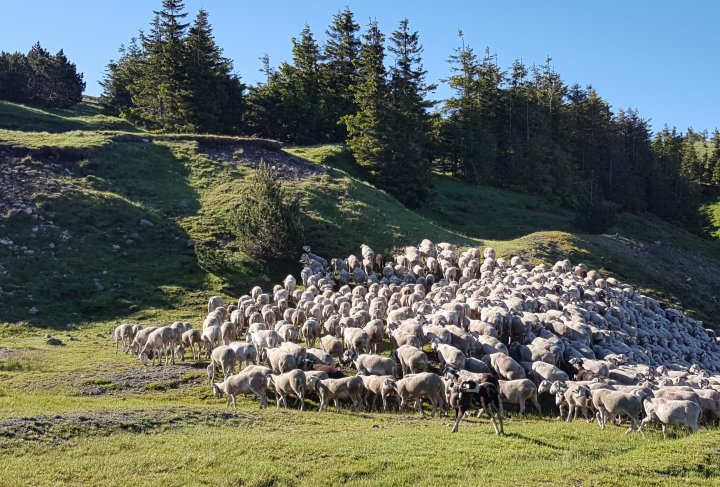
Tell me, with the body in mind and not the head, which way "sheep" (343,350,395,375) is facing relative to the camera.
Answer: to the viewer's left

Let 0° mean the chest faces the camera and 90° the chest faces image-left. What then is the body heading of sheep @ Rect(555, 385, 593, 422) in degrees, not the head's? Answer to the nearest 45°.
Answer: approximately 45°

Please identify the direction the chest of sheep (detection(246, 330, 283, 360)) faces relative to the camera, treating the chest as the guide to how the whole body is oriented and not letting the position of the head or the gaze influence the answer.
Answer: to the viewer's left

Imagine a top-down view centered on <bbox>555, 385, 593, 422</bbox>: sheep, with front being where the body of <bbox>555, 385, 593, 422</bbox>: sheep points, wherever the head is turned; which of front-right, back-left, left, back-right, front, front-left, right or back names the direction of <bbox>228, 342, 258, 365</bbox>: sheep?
front-right

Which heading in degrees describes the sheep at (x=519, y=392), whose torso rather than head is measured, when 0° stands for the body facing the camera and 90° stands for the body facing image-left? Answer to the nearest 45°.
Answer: approximately 90°

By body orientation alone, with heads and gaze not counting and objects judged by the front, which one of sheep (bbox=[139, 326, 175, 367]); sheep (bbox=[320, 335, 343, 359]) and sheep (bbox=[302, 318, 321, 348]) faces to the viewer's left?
sheep (bbox=[139, 326, 175, 367])

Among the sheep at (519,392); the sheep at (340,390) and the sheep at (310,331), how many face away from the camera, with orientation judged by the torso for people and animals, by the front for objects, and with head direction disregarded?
1

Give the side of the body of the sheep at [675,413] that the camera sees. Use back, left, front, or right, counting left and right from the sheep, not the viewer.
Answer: left

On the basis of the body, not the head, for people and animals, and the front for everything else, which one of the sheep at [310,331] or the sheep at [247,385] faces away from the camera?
the sheep at [310,331]

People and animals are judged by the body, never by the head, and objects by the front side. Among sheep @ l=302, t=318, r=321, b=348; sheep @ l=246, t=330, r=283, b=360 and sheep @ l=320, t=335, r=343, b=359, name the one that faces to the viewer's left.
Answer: sheep @ l=246, t=330, r=283, b=360
